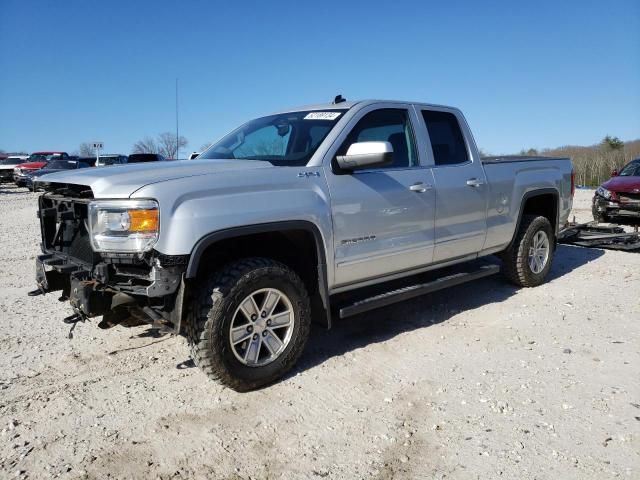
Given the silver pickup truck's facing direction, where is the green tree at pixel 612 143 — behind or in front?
behind

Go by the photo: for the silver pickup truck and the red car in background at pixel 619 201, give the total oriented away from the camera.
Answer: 0

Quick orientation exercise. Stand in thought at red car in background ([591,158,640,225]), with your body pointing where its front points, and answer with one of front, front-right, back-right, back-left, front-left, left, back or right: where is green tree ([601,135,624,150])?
back-right

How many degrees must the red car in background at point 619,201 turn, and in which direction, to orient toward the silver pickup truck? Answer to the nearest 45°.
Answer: approximately 45° to its left

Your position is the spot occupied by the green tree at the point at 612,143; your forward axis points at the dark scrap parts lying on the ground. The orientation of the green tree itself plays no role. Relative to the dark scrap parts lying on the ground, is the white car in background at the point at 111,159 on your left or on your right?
right

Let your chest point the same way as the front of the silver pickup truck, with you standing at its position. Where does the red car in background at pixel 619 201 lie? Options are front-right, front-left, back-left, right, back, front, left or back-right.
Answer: back

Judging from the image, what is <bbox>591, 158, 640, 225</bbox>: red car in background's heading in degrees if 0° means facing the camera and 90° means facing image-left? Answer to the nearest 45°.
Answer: approximately 45°
